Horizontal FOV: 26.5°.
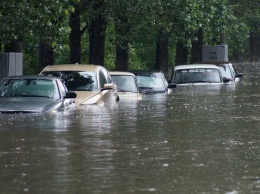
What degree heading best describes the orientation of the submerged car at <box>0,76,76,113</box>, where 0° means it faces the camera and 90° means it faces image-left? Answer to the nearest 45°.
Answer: approximately 45°

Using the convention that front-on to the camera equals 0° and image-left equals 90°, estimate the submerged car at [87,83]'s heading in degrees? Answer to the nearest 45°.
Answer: approximately 45°

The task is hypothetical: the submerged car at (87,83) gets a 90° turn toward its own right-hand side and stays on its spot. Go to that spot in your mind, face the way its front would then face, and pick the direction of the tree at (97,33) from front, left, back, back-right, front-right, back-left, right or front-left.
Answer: front-right
